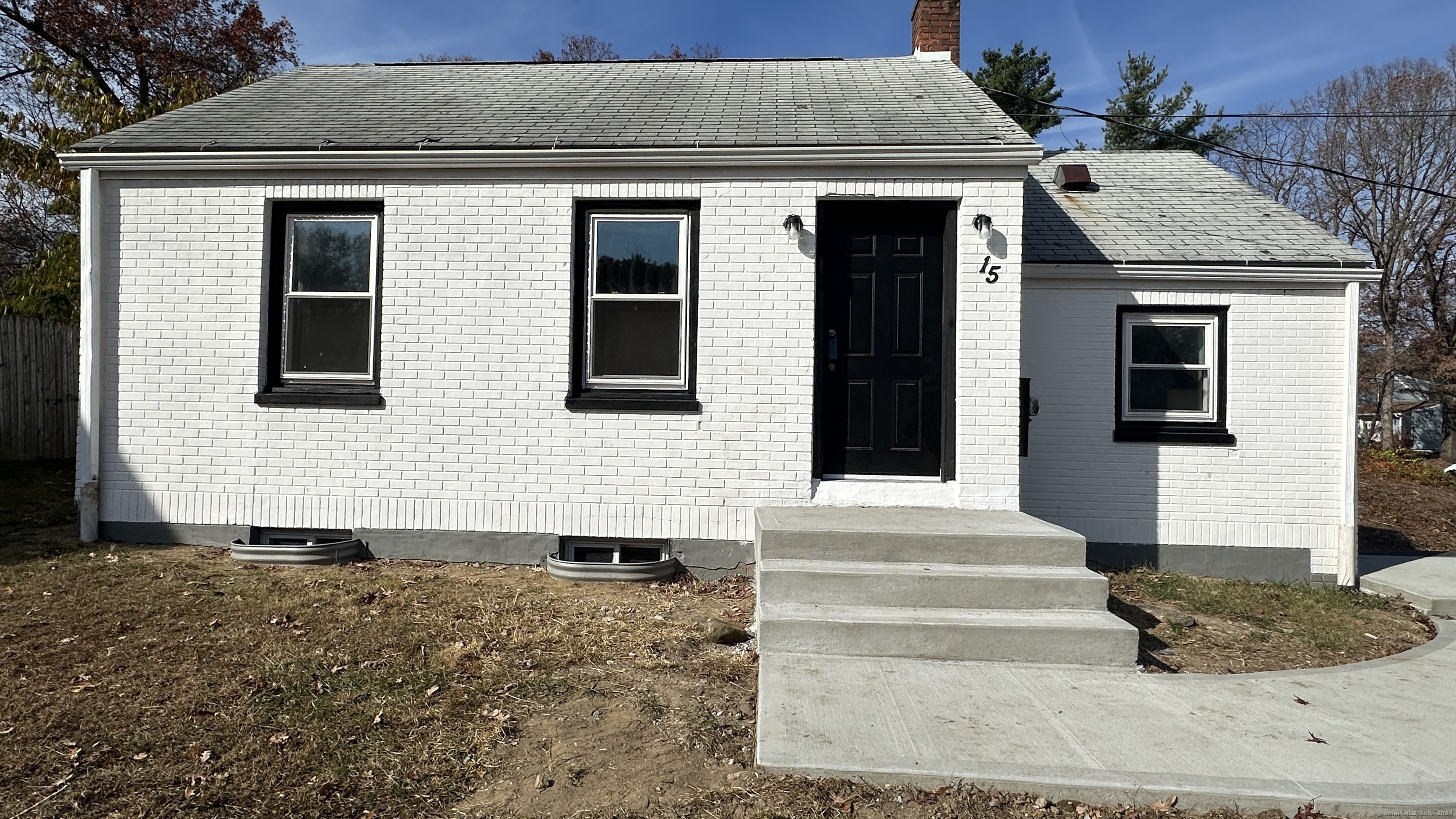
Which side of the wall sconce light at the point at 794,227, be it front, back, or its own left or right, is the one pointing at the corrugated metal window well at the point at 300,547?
right

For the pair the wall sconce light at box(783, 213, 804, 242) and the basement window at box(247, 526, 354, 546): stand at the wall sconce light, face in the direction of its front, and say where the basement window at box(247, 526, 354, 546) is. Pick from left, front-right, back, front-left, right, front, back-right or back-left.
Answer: right

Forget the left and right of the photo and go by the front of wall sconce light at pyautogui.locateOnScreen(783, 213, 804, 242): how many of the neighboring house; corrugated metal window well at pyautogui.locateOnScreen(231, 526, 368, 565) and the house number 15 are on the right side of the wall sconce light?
1

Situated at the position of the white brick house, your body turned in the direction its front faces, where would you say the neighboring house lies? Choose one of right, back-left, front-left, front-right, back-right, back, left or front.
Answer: back-left

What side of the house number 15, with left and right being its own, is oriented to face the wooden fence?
right

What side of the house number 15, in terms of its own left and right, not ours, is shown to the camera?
front

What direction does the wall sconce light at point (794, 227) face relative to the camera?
toward the camera

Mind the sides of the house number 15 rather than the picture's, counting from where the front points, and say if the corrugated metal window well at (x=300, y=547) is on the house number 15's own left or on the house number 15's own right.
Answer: on the house number 15's own right

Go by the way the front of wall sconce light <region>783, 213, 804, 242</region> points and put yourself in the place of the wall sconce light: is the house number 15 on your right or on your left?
on your left

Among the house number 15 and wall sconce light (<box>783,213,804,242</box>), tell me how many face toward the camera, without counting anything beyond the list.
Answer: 2
